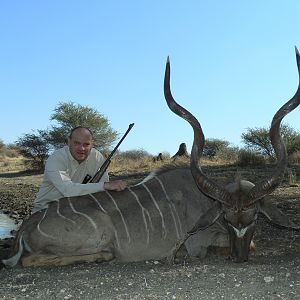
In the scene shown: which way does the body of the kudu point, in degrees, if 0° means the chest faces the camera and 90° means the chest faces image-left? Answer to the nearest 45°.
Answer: approximately 270°

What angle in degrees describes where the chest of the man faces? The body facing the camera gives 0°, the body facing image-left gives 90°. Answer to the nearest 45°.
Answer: approximately 315°

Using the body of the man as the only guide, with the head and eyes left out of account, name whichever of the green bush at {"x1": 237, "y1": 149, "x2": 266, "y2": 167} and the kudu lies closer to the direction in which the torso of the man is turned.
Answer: the kudu

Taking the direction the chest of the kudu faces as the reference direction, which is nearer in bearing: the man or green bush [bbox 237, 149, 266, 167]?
the green bush

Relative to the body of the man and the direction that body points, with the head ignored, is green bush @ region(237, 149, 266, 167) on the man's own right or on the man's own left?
on the man's own left
